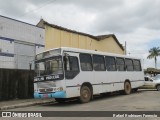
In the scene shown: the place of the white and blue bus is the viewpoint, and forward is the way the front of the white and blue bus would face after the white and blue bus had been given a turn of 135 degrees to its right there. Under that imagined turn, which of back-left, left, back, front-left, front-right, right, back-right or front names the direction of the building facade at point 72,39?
front

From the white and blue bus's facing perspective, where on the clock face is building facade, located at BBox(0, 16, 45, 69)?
The building facade is roughly at 3 o'clock from the white and blue bus.

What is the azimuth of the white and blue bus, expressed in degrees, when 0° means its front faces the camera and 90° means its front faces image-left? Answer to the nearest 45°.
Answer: approximately 45°
